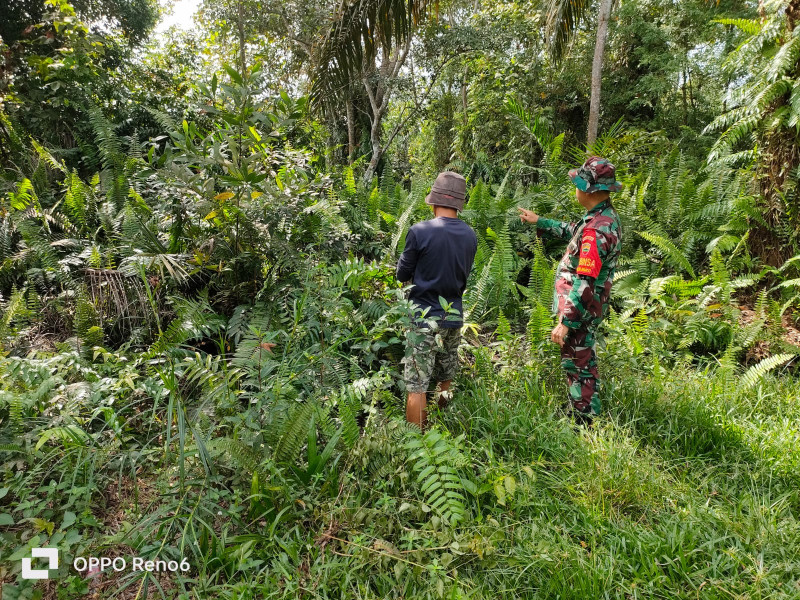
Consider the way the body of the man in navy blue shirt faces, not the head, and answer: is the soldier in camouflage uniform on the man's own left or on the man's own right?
on the man's own right

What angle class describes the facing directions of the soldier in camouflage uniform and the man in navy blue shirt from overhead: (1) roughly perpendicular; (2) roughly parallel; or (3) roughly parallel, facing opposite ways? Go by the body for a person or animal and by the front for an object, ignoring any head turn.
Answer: roughly perpendicular

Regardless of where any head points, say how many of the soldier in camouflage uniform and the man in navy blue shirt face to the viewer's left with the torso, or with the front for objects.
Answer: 1

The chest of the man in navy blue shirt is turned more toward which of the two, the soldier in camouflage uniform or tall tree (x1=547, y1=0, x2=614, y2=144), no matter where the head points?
the tall tree

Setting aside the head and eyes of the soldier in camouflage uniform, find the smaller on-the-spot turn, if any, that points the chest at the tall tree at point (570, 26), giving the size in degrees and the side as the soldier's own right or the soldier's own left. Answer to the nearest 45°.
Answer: approximately 90° to the soldier's own right

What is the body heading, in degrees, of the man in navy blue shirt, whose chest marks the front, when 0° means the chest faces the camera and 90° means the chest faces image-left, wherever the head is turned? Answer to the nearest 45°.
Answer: approximately 180°

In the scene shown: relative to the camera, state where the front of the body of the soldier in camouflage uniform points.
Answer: to the viewer's left

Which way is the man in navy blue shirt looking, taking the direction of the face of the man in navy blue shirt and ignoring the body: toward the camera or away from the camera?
away from the camera

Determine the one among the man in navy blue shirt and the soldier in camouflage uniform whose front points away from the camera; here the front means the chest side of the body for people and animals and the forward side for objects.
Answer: the man in navy blue shirt

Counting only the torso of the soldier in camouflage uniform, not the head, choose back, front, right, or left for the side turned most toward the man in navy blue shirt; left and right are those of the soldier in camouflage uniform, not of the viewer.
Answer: front

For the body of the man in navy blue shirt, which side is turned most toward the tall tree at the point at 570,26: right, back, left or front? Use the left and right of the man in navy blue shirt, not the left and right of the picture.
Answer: front

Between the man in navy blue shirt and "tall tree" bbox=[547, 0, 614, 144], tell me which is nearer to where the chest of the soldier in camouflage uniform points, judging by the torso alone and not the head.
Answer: the man in navy blue shirt
